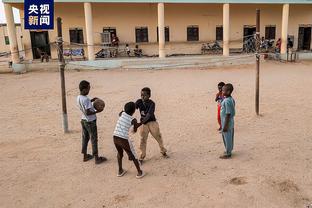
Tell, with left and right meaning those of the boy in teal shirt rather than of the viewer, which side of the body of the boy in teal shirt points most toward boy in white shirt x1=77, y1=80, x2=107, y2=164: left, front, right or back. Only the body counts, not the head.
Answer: front

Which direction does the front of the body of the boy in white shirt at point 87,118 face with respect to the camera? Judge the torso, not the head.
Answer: to the viewer's right

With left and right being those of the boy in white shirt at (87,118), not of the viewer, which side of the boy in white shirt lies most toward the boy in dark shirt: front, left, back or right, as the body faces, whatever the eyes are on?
front

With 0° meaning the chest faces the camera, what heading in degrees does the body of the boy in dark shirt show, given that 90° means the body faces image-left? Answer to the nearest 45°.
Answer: approximately 45°

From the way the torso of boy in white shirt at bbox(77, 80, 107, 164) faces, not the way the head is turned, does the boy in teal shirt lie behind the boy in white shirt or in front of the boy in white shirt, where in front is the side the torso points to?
in front

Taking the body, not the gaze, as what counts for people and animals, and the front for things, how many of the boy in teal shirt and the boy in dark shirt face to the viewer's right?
0

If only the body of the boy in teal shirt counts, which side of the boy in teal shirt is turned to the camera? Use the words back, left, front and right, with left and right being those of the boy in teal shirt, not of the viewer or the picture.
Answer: left

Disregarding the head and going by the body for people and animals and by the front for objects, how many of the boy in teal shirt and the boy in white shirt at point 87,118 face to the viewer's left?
1

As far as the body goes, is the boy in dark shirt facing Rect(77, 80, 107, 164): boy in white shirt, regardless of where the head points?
no

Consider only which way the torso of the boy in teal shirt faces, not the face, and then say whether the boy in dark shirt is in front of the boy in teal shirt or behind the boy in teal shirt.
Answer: in front

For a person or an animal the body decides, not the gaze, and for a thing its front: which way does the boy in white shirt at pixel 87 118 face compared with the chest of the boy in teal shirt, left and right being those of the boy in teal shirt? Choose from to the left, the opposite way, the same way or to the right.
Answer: the opposite way

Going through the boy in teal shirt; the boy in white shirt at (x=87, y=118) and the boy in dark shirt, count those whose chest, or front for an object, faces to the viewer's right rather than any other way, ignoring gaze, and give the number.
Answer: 1

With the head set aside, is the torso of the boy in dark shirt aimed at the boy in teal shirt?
no
